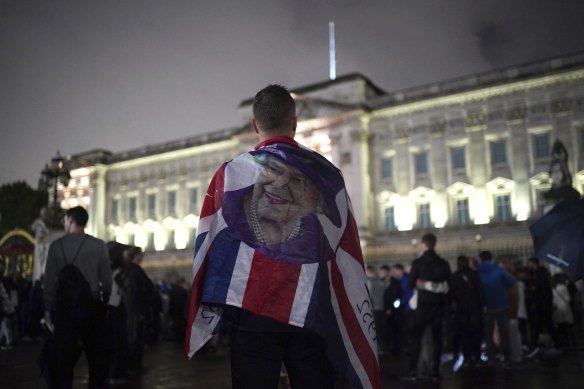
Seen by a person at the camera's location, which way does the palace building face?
facing the viewer and to the left of the viewer

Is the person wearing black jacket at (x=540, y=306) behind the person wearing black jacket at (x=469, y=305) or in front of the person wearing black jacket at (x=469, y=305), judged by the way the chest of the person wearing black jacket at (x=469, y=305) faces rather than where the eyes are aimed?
in front

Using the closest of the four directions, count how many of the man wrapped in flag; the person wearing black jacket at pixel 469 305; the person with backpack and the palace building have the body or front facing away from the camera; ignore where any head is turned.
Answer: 3

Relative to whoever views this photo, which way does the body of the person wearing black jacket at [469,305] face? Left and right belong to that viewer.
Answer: facing away from the viewer

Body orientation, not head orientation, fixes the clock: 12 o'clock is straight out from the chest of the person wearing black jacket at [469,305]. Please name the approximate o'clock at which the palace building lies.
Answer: The palace building is roughly at 12 o'clock from the person wearing black jacket.

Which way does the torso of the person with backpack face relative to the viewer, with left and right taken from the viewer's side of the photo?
facing away from the viewer

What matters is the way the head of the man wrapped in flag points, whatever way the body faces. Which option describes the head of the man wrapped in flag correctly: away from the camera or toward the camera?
away from the camera

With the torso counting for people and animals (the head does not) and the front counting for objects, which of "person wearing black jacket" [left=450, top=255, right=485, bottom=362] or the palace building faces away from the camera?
the person wearing black jacket

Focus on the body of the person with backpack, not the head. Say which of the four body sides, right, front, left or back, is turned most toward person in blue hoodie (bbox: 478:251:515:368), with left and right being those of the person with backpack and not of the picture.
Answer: right

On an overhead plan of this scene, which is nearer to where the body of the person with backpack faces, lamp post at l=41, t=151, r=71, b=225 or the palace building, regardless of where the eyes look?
the lamp post

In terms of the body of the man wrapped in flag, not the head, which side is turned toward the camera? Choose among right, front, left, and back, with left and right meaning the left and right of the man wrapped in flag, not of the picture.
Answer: back

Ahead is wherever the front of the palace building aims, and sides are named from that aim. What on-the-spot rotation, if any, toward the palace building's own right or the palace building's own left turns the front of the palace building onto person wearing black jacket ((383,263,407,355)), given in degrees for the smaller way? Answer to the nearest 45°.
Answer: approximately 45° to the palace building's own left

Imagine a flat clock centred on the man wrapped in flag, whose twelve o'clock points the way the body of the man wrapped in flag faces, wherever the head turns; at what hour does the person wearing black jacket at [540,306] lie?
The person wearing black jacket is roughly at 1 o'clock from the man wrapped in flag.
